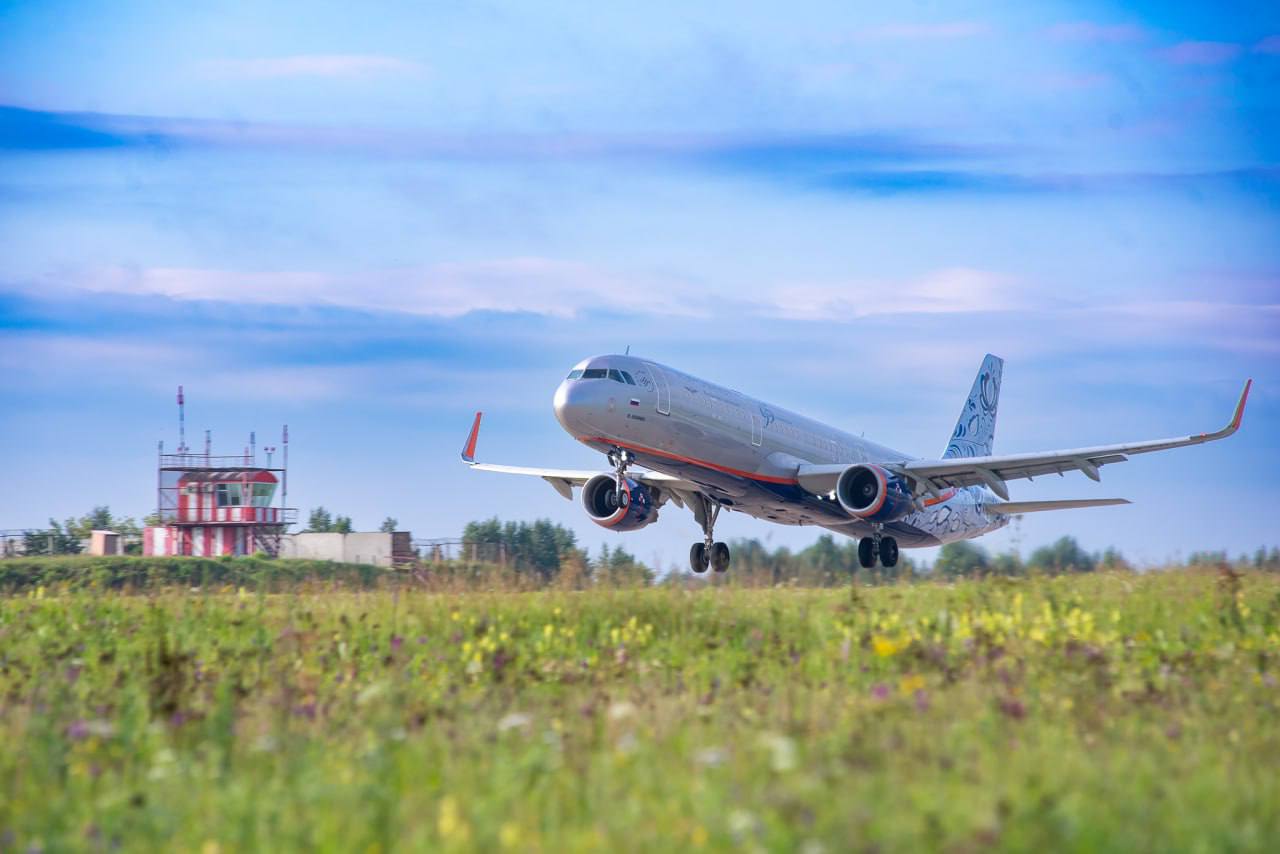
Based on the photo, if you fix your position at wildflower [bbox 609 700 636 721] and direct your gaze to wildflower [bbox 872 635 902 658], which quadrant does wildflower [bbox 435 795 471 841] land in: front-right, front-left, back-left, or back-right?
back-right

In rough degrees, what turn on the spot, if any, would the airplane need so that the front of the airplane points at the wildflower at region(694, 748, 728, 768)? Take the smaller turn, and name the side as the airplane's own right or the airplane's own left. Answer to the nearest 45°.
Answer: approximately 45° to the airplane's own left

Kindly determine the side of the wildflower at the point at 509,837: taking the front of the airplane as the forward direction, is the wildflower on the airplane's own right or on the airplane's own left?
on the airplane's own left

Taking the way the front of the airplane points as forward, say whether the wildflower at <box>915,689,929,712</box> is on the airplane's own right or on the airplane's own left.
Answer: on the airplane's own left

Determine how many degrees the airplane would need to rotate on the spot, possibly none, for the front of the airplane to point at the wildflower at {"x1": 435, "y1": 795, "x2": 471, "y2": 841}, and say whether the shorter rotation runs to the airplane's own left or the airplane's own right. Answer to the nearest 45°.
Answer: approximately 45° to the airplane's own left

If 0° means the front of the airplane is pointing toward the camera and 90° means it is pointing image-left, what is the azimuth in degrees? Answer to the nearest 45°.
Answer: approximately 45°

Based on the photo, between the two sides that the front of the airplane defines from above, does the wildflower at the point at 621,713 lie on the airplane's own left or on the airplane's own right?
on the airplane's own left
